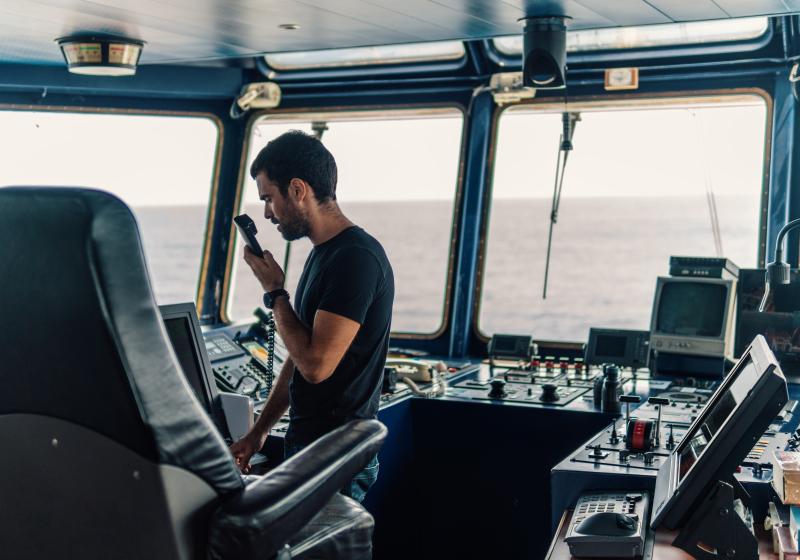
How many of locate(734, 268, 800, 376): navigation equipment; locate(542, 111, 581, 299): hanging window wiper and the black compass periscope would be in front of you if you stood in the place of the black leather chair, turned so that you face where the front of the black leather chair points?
3

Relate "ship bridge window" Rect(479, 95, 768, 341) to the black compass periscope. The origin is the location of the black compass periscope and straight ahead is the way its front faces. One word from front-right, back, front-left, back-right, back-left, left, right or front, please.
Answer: back

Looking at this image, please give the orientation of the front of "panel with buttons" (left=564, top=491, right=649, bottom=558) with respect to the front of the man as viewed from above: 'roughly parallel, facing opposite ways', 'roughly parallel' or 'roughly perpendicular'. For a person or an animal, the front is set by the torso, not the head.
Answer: roughly perpendicular

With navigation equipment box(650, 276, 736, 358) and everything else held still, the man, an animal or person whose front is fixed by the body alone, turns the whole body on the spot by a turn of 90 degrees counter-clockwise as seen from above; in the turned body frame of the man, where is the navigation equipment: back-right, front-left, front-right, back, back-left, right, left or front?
back-left

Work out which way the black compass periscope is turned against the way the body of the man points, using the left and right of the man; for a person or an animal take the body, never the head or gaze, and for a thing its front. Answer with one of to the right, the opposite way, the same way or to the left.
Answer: to the left

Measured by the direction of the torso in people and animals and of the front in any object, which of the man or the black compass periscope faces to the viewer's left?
the man

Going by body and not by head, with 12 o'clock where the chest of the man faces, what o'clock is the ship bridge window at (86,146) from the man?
The ship bridge window is roughly at 2 o'clock from the man.

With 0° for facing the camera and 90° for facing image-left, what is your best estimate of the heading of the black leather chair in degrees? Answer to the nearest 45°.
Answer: approximately 225°

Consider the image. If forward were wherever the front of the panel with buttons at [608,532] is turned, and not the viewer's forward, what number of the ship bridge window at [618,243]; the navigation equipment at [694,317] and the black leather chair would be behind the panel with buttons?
2

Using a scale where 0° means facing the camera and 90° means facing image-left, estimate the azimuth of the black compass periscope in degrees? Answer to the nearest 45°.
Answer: approximately 0°

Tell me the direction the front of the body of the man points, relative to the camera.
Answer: to the viewer's left

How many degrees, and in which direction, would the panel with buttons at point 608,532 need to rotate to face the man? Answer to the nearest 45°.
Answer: approximately 90° to its right

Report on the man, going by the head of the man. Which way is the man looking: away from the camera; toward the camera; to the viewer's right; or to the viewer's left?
to the viewer's left
